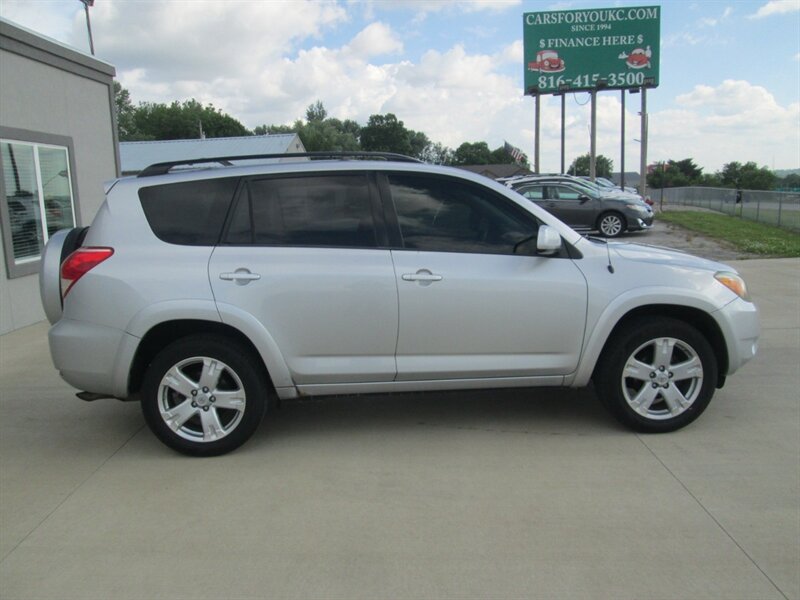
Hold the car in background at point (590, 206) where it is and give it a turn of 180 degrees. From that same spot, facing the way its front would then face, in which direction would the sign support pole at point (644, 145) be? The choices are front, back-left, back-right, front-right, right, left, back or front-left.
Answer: right

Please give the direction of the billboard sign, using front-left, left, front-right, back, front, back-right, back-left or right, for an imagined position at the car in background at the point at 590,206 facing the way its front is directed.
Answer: left

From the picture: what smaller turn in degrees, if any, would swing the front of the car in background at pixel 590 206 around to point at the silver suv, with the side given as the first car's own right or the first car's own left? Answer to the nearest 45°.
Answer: approximately 90° to the first car's own right

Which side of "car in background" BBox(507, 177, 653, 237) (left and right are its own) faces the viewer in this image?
right

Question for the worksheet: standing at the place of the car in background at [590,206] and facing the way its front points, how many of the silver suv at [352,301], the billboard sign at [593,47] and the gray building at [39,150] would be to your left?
1

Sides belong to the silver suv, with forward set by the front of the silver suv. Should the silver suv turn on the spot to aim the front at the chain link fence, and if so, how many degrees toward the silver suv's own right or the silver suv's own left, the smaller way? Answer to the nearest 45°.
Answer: approximately 45° to the silver suv's own left

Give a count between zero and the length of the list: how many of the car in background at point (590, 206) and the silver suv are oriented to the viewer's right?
2

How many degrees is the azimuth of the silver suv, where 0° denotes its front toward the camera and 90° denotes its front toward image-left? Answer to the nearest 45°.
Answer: approximately 270°

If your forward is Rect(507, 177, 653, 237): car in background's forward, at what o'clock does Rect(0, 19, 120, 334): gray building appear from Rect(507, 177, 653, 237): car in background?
The gray building is roughly at 4 o'clock from the car in background.

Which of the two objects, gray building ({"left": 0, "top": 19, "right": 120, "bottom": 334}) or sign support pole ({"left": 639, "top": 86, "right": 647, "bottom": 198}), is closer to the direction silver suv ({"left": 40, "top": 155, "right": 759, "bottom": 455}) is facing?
the sign support pole
